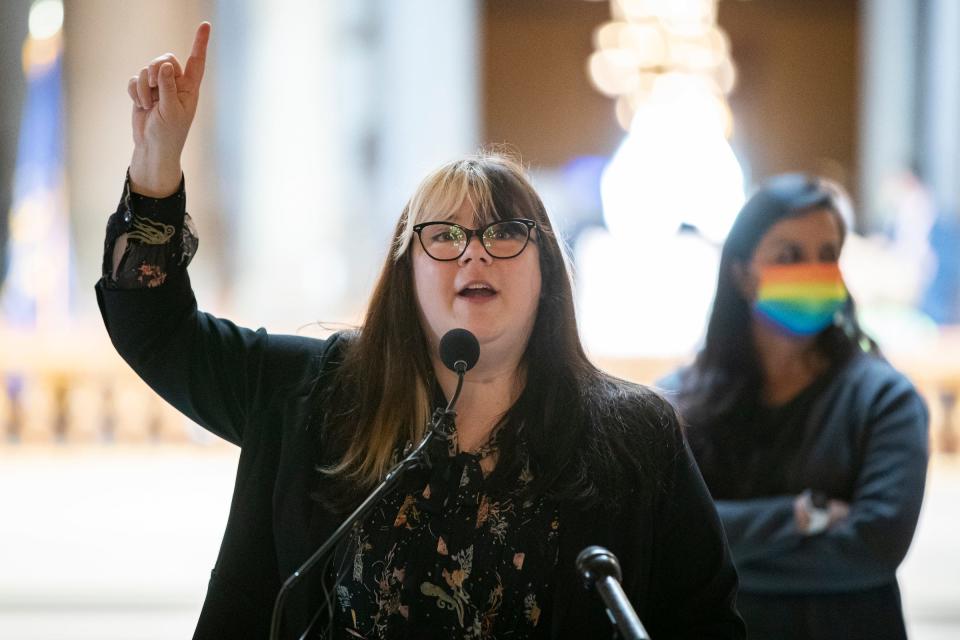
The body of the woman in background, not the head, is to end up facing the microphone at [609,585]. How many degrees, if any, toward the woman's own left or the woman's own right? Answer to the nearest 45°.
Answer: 0° — they already face it

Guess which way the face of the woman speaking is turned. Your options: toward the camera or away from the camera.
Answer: toward the camera

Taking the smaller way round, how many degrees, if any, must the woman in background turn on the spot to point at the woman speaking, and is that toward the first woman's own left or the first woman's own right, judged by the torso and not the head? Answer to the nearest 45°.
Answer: approximately 45° to the first woman's own right

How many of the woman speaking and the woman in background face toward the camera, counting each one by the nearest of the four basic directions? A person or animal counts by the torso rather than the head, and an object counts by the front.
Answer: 2

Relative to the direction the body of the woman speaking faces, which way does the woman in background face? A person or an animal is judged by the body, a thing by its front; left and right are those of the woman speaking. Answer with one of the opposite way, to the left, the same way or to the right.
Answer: the same way

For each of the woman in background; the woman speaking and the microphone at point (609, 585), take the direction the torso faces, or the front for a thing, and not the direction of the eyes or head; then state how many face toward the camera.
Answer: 2

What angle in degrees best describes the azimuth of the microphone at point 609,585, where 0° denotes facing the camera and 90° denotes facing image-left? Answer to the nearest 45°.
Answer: approximately 135°

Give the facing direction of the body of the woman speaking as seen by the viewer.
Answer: toward the camera

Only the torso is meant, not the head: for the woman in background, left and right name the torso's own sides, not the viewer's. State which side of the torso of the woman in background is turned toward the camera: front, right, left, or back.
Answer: front
